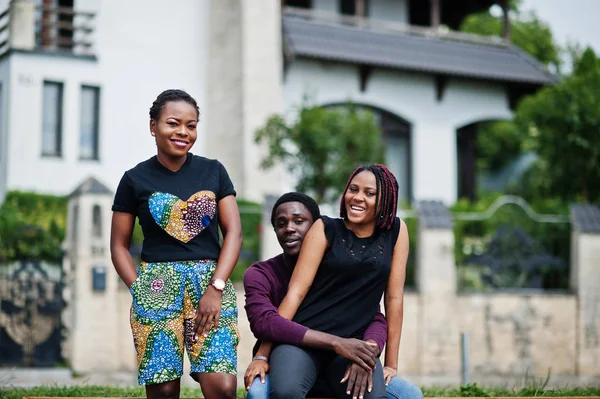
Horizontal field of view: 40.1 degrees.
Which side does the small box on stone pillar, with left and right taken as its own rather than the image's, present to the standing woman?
front

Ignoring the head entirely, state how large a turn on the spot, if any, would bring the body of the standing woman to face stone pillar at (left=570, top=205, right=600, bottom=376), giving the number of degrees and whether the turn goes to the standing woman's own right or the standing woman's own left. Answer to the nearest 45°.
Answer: approximately 135° to the standing woman's own left

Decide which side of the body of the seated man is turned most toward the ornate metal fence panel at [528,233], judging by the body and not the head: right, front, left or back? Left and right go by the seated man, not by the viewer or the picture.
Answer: back

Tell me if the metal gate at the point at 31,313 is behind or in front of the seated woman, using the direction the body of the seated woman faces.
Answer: behind

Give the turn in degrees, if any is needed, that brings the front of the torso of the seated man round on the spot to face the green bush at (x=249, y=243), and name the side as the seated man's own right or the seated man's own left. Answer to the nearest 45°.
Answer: approximately 180°

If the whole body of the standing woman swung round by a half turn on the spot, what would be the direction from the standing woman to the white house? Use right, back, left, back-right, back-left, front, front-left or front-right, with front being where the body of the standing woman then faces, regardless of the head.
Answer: front

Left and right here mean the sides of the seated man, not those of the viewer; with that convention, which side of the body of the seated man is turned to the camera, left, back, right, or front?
front

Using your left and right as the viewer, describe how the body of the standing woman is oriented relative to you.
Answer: facing the viewer

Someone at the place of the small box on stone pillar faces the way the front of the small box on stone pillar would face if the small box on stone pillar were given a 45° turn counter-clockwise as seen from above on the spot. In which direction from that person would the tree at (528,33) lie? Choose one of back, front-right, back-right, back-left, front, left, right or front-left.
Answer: left

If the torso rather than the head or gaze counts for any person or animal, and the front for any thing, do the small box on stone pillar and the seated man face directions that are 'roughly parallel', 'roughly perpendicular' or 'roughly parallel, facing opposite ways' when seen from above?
roughly parallel

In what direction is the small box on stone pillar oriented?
toward the camera

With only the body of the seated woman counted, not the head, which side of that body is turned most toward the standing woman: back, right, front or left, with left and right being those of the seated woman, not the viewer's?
right

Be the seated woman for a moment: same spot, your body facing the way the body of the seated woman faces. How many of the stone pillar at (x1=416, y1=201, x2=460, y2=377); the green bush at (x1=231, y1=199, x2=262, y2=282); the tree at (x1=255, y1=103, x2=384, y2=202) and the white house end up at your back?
4
